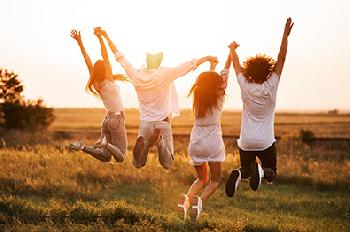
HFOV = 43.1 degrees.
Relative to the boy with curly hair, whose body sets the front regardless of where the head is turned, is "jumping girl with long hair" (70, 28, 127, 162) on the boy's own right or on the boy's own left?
on the boy's own left

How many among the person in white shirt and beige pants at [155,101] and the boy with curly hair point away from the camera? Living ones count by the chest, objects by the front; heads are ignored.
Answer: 2

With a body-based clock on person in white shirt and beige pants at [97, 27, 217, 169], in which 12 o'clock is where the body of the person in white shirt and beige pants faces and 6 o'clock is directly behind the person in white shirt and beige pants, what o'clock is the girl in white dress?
The girl in white dress is roughly at 4 o'clock from the person in white shirt and beige pants.

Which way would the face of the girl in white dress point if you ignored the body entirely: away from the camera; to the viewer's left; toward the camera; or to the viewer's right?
away from the camera

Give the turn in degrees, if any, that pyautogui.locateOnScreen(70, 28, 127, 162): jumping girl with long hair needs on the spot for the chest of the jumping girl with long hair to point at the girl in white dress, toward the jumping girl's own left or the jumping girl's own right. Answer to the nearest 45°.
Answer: approximately 90° to the jumping girl's own right

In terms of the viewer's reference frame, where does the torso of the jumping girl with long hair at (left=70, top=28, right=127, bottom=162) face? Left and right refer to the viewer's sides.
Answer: facing away from the viewer and to the right of the viewer

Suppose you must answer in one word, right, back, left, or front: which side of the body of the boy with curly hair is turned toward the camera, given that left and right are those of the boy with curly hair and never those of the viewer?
back

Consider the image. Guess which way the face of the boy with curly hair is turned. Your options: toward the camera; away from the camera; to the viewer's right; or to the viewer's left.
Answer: away from the camera

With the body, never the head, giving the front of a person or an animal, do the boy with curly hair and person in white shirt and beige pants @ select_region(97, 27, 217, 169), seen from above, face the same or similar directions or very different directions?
same or similar directions

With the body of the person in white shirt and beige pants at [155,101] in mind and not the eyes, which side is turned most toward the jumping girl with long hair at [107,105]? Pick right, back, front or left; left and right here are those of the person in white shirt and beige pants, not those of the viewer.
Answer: left

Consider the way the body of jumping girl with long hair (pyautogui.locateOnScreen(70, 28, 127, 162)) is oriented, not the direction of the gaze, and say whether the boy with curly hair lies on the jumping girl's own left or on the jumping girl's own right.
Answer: on the jumping girl's own right

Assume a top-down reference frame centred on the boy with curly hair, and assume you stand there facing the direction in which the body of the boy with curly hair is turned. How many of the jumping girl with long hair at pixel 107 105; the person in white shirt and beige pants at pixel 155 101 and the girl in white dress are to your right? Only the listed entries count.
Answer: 0

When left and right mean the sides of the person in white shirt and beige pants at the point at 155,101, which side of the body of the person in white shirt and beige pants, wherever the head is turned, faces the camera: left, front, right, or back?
back

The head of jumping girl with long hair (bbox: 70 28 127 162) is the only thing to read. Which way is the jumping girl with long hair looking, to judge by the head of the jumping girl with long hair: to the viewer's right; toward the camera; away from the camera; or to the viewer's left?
away from the camera

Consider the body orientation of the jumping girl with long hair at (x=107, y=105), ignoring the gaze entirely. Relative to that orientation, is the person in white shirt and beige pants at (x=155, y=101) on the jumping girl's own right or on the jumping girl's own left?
on the jumping girl's own right
